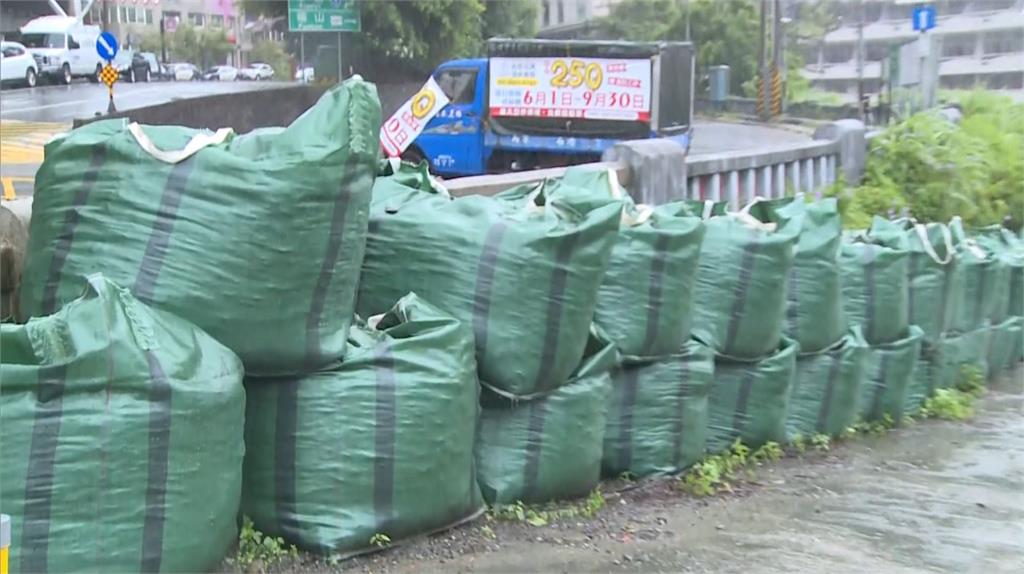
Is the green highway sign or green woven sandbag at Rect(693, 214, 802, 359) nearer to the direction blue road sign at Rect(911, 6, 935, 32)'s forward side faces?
the green woven sandbag

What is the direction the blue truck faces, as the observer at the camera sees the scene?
facing to the left of the viewer

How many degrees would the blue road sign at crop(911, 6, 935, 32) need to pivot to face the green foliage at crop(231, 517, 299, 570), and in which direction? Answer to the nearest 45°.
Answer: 0° — it already faces it

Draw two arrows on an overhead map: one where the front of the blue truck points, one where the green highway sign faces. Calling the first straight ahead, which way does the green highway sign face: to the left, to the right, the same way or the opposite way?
to the left

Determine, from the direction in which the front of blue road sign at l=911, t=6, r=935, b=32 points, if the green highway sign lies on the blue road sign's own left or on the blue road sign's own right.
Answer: on the blue road sign's own right

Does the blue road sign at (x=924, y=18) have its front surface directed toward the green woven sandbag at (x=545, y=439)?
yes

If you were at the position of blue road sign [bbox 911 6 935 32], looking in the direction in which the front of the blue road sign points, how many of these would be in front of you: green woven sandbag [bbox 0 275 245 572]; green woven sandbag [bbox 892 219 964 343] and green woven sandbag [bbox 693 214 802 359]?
3

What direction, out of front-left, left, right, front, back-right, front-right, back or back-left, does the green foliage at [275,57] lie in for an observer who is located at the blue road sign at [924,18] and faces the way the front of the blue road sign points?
back-right

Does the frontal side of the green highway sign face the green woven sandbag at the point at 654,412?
yes

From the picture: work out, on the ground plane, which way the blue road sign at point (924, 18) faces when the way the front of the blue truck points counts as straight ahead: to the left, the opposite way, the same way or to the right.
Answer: to the left

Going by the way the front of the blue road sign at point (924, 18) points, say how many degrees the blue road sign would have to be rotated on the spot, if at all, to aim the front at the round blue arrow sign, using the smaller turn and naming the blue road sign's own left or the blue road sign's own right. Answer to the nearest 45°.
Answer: approximately 90° to the blue road sign's own right

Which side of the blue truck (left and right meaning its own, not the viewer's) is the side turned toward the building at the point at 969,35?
right

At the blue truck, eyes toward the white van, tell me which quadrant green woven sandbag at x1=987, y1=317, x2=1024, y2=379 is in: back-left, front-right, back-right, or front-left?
back-left

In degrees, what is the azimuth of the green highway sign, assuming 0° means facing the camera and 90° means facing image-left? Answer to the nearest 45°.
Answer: approximately 0°
